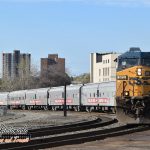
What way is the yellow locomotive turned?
toward the camera
